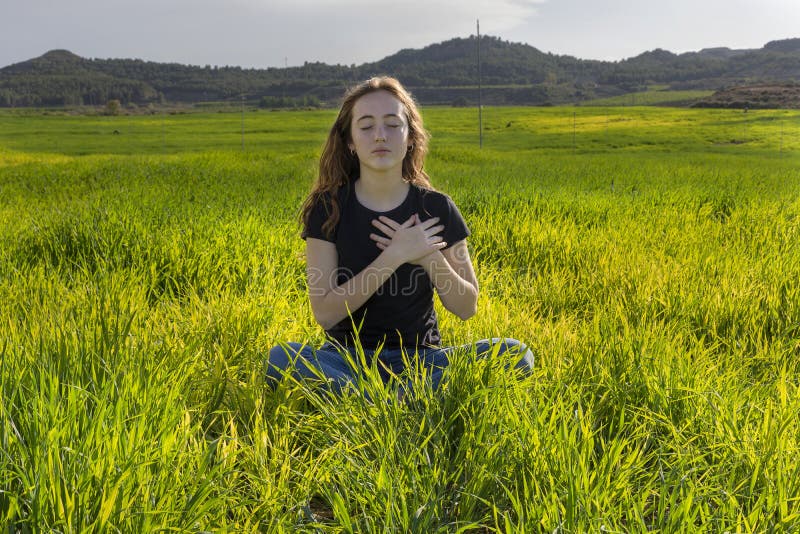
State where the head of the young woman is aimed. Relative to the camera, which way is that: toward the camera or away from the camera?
toward the camera

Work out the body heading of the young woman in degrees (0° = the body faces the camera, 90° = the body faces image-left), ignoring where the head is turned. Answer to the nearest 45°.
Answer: approximately 0°
